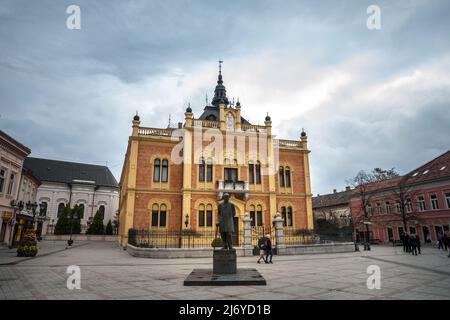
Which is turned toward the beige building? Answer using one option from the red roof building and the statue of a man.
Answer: the red roof building

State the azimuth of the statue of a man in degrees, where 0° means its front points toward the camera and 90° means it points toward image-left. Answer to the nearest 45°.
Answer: approximately 0°

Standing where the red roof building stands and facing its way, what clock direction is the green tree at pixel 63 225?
The green tree is roughly at 1 o'clock from the red roof building.

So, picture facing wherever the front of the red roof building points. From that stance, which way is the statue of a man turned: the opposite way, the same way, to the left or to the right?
to the left

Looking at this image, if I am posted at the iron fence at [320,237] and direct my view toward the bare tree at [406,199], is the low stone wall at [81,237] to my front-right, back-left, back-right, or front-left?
back-left

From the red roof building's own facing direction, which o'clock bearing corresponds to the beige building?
The beige building is roughly at 12 o'clock from the red roof building.

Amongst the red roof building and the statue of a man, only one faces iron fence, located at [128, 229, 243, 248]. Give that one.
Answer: the red roof building

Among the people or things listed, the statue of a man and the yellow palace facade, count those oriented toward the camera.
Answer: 2

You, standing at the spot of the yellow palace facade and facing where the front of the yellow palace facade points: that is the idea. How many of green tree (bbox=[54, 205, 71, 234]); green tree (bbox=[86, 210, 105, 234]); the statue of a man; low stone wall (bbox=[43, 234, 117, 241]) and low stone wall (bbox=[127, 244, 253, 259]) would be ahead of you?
2

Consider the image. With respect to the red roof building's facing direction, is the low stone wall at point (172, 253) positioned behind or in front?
in front
